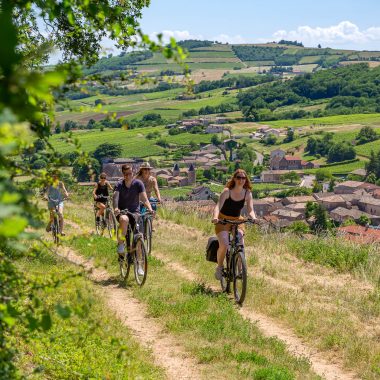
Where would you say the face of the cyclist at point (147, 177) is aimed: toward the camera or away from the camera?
toward the camera

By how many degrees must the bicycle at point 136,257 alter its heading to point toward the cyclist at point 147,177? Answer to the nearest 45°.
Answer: approximately 135° to its left

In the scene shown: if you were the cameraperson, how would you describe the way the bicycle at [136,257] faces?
facing the viewer and to the right of the viewer

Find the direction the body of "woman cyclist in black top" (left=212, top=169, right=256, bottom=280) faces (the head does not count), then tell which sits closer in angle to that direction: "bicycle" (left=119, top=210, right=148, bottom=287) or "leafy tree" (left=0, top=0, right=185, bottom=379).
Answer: the leafy tree

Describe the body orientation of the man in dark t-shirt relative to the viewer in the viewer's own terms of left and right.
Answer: facing the viewer

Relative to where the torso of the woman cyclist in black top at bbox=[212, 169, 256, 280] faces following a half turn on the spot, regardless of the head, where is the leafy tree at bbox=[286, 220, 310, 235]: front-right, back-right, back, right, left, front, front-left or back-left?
front

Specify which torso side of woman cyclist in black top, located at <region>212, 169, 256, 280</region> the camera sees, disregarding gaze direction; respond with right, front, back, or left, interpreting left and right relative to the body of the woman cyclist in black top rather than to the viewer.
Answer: front

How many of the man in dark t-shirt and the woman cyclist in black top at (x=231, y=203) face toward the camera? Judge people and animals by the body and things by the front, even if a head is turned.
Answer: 2

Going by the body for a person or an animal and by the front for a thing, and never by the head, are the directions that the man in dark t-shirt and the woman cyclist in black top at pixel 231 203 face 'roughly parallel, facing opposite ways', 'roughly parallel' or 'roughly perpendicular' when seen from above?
roughly parallel

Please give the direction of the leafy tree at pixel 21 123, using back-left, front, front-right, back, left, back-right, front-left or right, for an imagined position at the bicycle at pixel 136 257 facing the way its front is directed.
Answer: front-right

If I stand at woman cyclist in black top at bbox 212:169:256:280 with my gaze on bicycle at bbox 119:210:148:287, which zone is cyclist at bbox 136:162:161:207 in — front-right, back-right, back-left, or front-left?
front-right

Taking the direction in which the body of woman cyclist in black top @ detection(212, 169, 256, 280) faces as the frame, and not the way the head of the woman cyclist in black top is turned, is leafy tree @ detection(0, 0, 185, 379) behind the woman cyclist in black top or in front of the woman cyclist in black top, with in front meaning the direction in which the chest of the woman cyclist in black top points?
in front
